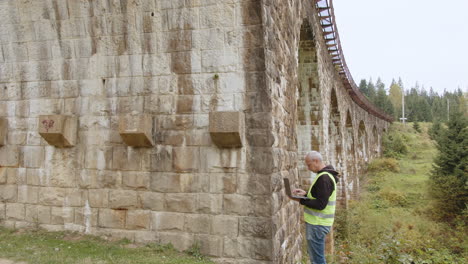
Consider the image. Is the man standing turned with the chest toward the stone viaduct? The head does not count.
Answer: yes

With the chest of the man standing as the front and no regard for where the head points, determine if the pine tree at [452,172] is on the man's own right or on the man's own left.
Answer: on the man's own right

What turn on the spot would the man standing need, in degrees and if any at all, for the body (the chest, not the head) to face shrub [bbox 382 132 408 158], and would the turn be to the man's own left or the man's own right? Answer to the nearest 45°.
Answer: approximately 90° to the man's own right

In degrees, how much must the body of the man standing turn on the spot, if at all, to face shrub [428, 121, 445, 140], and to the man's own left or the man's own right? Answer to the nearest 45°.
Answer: approximately 90° to the man's own right

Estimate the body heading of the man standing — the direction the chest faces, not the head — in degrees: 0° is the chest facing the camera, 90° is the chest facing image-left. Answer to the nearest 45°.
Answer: approximately 90°
